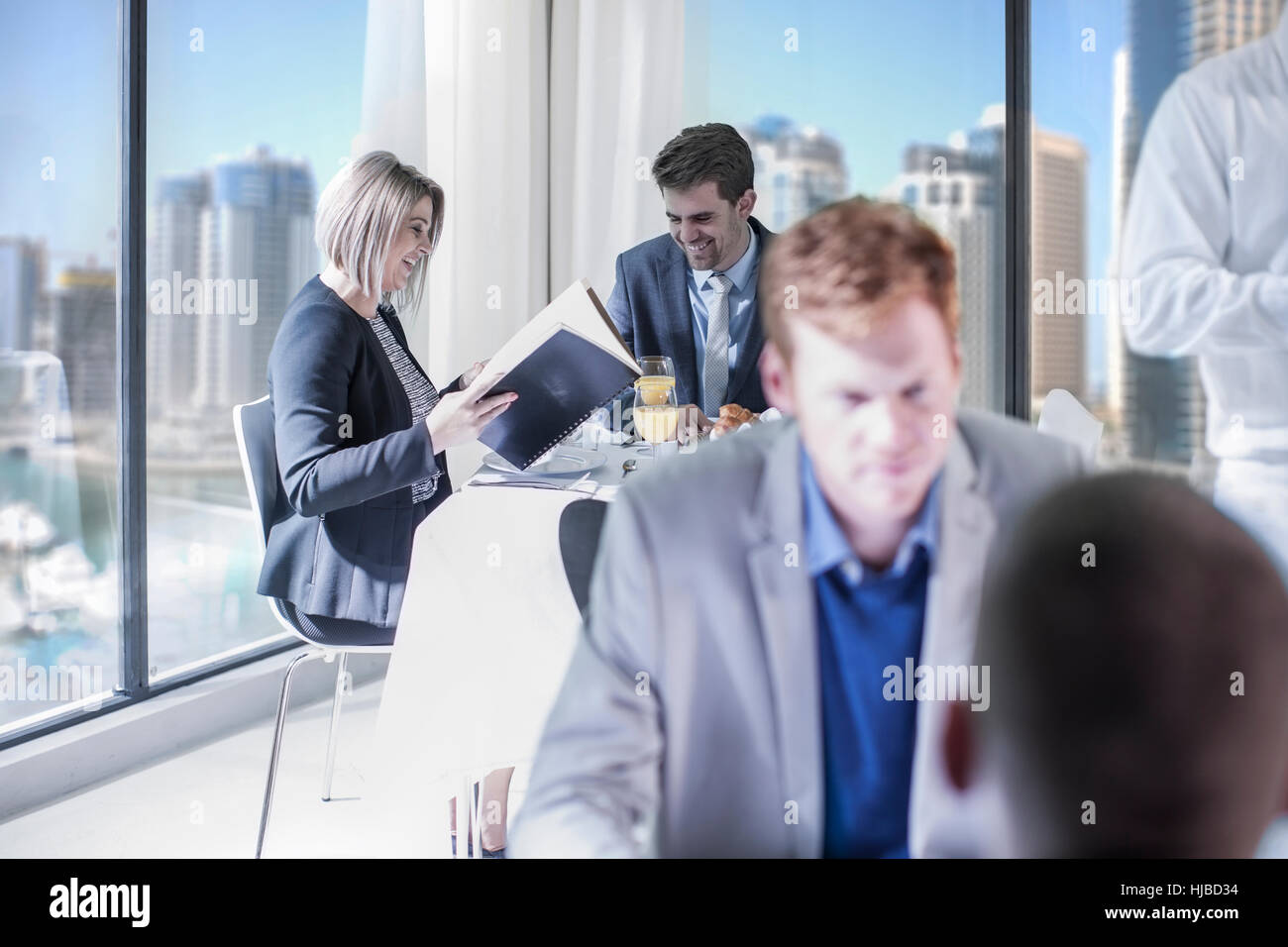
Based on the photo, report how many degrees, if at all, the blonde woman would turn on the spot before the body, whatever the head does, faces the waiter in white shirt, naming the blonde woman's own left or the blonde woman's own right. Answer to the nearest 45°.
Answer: approximately 45° to the blonde woman's own right

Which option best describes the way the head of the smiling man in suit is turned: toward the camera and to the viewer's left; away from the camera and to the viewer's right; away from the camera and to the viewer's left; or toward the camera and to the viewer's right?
toward the camera and to the viewer's left

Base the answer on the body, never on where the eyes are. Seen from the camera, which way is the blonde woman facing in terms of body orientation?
to the viewer's right
